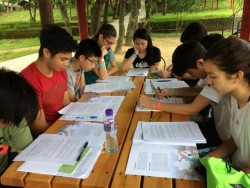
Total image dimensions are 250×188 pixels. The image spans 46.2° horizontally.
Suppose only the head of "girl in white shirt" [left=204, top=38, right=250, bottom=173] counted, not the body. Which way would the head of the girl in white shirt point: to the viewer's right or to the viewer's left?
to the viewer's left

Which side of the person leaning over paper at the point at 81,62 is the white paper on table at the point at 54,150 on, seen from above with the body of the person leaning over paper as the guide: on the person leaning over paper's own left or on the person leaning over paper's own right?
on the person leaning over paper's own right

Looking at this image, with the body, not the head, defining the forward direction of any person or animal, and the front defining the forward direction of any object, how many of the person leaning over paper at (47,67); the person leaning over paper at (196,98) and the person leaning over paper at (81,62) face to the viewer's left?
1

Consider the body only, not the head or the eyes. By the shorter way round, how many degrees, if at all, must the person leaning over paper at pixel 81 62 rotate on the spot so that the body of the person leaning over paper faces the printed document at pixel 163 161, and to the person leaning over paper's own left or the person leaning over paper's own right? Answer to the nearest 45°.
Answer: approximately 45° to the person leaning over paper's own right

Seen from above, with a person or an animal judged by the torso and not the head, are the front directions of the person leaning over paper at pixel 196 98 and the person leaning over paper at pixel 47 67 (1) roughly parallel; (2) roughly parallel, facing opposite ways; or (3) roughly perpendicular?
roughly parallel, facing opposite ways

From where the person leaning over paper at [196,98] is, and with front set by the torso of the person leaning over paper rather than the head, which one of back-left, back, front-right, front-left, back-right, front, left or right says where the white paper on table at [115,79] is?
front-right

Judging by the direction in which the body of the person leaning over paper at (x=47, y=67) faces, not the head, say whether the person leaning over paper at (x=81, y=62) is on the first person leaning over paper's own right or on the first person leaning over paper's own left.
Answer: on the first person leaning over paper's own left

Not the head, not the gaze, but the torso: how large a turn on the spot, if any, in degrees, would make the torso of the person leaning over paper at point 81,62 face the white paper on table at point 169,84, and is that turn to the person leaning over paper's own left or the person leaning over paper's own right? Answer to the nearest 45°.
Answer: approximately 45° to the person leaning over paper's own left

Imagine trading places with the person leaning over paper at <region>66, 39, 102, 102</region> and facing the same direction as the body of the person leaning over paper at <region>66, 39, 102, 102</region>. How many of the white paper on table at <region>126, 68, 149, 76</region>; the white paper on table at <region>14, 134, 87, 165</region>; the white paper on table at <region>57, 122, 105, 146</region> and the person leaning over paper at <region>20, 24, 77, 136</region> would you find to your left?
1

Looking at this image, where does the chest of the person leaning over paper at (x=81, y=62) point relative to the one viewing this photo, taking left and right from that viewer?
facing the viewer and to the right of the viewer

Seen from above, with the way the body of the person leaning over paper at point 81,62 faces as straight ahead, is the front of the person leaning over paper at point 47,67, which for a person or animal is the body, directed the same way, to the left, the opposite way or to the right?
the same way

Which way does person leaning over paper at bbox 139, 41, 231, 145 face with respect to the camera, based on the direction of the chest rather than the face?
to the viewer's left

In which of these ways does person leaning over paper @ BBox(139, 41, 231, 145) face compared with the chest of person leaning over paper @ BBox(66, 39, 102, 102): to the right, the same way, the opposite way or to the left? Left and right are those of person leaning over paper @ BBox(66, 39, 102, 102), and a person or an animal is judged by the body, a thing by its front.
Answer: the opposite way

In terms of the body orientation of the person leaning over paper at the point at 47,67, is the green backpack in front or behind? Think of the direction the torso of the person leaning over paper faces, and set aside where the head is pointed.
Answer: in front
